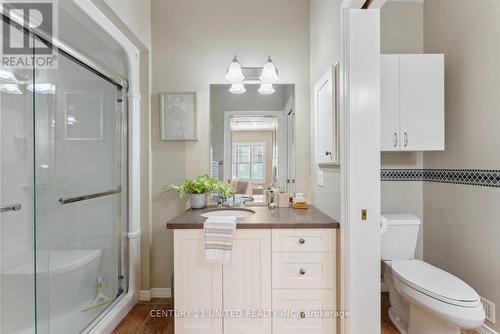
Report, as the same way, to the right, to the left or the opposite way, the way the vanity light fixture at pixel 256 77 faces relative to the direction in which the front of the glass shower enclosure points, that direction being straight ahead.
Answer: to the right

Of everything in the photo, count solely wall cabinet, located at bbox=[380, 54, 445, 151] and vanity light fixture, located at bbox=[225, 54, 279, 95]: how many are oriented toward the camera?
2

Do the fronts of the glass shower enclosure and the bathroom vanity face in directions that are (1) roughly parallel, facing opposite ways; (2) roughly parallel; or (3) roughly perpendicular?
roughly perpendicular

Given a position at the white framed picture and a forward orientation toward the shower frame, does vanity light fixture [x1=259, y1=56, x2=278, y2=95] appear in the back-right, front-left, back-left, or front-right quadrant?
back-left

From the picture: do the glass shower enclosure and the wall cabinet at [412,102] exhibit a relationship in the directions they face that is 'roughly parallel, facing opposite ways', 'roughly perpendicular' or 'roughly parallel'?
roughly perpendicular

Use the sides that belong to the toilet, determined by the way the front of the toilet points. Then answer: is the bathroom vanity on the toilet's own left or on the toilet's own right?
on the toilet's own right
